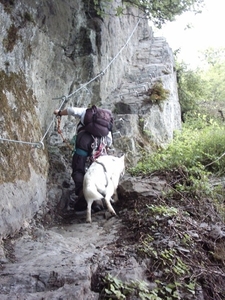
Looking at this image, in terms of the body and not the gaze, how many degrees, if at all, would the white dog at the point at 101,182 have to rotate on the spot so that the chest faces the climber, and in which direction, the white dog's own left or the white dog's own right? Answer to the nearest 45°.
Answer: approximately 45° to the white dog's own left

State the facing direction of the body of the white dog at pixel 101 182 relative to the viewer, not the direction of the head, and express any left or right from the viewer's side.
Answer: facing away from the viewer and to the right of the viewer

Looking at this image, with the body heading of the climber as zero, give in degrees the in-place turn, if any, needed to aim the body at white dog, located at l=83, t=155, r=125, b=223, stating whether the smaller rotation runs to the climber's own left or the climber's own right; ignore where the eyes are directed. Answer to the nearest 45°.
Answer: approximately 135° to the climber's own right
